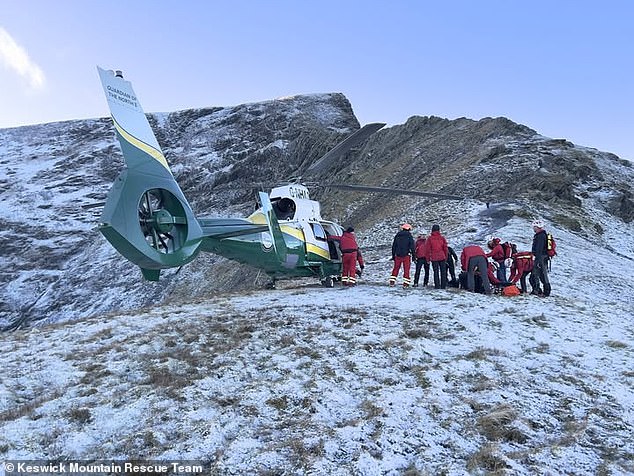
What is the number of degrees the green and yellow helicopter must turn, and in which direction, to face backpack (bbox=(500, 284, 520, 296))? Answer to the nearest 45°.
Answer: approximately 45° to its right

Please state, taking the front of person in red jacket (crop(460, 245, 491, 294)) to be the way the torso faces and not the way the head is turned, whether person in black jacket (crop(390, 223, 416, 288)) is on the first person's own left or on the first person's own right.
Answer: on the first person's own left

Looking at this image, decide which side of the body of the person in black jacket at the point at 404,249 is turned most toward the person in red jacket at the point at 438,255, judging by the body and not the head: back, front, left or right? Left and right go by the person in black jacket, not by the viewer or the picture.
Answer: right

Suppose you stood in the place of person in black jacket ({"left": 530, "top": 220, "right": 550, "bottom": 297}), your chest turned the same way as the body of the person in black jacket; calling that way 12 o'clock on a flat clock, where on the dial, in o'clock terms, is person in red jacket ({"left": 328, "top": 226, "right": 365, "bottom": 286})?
The person in red jacket is roughly at 12 o'clock from the person in black jacket.

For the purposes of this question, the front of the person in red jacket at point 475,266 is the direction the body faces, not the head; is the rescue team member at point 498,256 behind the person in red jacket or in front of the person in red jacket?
in front

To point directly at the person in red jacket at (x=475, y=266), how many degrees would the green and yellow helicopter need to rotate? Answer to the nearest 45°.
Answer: approximately 45° to its right

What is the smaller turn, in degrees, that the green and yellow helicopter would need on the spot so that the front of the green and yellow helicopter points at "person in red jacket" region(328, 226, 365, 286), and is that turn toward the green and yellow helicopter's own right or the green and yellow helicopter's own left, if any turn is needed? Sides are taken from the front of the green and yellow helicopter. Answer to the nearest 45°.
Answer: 0° — it already faces them

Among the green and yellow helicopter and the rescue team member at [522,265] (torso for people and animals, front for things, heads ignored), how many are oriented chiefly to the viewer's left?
1

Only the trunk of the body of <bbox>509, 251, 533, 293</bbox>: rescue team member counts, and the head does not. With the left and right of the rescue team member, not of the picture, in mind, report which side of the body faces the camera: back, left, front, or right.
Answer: left

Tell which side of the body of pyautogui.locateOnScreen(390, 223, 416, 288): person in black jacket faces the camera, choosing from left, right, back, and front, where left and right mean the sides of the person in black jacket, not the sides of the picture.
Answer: back

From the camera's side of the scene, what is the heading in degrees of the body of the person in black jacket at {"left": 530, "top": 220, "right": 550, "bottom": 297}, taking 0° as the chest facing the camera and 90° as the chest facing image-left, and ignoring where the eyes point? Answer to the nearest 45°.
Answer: approximately 90°

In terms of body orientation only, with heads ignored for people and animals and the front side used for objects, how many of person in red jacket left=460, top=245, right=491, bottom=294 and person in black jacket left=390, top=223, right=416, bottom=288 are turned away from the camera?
2

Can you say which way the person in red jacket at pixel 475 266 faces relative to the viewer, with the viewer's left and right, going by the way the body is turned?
facing away from the viewer

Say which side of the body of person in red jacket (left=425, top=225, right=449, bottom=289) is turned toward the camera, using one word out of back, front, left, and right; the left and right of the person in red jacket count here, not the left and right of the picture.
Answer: back

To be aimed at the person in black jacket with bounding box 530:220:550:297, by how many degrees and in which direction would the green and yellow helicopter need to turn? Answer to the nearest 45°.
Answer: approximately 45° to its right
